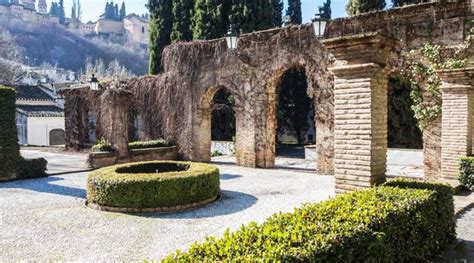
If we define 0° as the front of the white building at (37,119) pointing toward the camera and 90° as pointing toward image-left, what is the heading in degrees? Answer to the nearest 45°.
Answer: approximately 0°

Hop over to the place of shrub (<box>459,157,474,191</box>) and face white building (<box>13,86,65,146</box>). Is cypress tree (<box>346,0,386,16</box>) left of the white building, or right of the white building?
right

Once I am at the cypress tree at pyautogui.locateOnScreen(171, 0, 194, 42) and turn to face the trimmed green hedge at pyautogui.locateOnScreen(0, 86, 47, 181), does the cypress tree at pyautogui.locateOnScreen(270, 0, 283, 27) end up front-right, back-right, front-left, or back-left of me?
back-left

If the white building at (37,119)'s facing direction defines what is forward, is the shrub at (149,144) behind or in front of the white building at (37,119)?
in front

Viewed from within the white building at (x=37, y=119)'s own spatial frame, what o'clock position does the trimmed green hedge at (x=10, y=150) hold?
The trimmed green hedge is roughly at 12 o'clock from the white building.

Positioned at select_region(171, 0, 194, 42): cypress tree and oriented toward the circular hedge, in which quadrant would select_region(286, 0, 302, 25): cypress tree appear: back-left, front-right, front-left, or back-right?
back-left

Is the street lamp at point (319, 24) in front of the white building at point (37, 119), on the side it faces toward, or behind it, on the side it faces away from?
in front

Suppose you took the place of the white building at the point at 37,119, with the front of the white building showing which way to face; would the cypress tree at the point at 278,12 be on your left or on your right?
on your left

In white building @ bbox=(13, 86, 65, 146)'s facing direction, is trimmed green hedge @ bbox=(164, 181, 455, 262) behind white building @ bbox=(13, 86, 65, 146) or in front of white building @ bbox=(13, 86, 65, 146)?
in front
